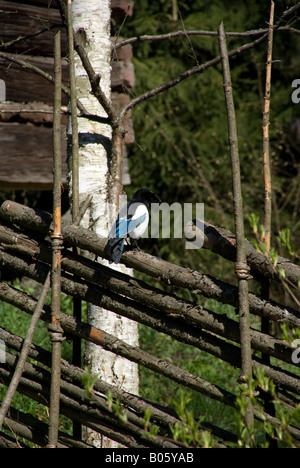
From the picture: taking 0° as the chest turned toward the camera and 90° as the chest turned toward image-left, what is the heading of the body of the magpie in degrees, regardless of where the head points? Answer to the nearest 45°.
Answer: approximately 270°
